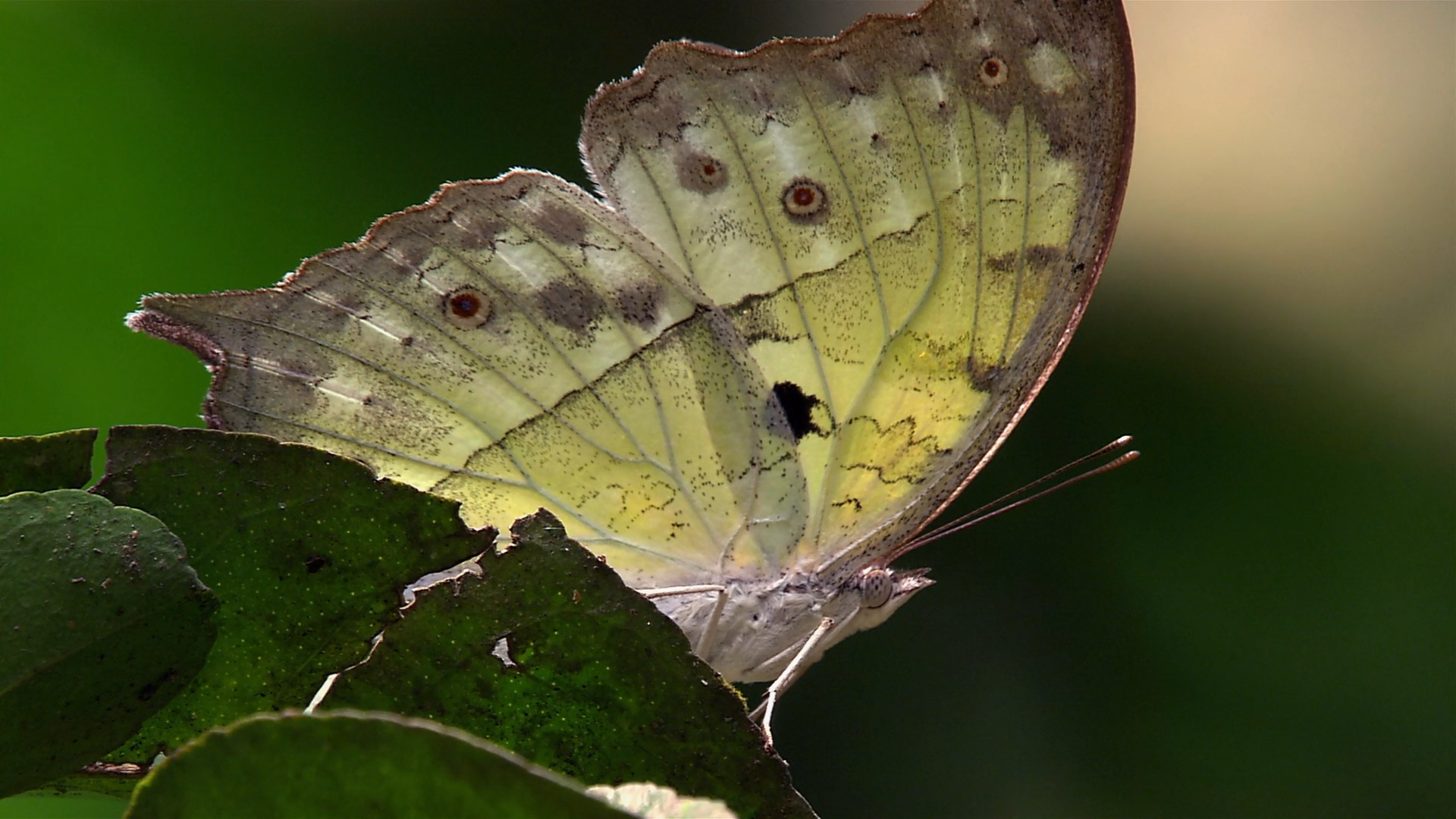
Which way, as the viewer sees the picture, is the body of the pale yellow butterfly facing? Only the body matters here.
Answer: to the viewer's right

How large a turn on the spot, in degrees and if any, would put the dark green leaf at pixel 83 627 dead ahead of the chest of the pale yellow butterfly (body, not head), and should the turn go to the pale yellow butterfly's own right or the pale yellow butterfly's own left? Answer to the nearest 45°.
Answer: approximately 135° to the pale yellow butterfly's own right

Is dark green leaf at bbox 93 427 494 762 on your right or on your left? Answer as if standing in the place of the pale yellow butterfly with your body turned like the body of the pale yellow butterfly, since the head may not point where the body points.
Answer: on your right

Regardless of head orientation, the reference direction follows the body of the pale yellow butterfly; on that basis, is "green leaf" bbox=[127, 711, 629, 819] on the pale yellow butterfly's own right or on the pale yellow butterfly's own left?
on the pale yellow butterfly's own right
